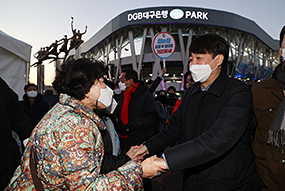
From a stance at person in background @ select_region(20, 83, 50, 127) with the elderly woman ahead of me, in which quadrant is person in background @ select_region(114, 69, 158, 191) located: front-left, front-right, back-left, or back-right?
front-left

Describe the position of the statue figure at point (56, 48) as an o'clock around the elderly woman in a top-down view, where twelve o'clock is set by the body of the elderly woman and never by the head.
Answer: The statue figure is roughly at 9 o'clock from the elderly woman.

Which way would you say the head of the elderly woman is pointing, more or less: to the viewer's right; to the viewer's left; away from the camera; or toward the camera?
to the viewer's right

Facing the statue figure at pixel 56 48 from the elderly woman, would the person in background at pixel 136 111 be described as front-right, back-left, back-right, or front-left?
front-right

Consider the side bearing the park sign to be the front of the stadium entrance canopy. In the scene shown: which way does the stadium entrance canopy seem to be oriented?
toward the camera

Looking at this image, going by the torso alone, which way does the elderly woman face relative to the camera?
to the viewer's right

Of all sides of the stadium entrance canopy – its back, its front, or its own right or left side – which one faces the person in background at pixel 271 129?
front

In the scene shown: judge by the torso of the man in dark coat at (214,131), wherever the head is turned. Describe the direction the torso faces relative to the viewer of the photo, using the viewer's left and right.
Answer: facing the viewer and to the left of the viewer

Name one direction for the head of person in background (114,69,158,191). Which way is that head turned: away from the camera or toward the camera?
toward the camera

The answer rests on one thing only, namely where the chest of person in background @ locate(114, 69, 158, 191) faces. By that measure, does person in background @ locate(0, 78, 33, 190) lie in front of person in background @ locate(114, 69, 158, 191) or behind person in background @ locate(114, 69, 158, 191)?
in front

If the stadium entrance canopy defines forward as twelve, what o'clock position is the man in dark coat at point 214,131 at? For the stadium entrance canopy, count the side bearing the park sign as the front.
The man in dark coat is roughly at 12 o'clock from the stadium entrance canopy.

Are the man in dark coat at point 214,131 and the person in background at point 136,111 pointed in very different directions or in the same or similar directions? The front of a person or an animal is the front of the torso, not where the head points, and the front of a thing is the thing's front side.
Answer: same or similar directions

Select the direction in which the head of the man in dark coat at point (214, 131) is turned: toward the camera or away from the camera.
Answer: toward the camera

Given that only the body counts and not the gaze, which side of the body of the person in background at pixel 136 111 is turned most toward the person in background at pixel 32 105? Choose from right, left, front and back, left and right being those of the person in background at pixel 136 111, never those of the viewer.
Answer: right

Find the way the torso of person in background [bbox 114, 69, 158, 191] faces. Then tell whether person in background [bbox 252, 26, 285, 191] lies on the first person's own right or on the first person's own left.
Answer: on the first person's own left

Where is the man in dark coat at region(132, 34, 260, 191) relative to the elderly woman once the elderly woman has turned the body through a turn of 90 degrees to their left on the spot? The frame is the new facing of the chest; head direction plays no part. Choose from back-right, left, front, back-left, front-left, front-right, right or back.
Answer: right

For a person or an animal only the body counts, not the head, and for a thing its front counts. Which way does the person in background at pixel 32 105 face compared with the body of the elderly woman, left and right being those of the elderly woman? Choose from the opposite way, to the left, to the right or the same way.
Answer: to the right
